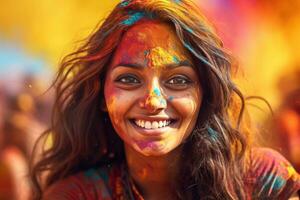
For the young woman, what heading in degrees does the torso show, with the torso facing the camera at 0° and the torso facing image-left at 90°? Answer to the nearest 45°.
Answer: approximately 0°
